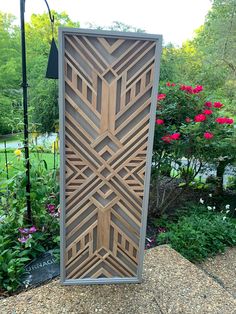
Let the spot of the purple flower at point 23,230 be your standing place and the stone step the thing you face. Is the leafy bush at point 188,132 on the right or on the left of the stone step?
left

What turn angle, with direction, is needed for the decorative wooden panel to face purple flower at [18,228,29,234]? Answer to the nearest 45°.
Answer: approximately 135° to its right

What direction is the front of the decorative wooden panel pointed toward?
toward the camera

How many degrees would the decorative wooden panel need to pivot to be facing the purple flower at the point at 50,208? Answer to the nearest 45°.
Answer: approximately 135° to its right

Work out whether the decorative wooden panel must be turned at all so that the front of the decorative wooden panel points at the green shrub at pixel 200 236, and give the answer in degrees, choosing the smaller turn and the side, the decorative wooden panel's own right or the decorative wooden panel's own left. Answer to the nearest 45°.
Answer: approximately 135° to the decorative wooden panel's own left

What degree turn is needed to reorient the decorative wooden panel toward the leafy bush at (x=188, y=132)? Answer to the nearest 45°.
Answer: approximately 135° to its left

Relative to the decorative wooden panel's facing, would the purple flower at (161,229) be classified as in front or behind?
behind

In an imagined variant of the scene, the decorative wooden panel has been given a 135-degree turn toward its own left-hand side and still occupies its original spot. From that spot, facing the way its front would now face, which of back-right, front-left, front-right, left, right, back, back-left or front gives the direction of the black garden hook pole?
left
